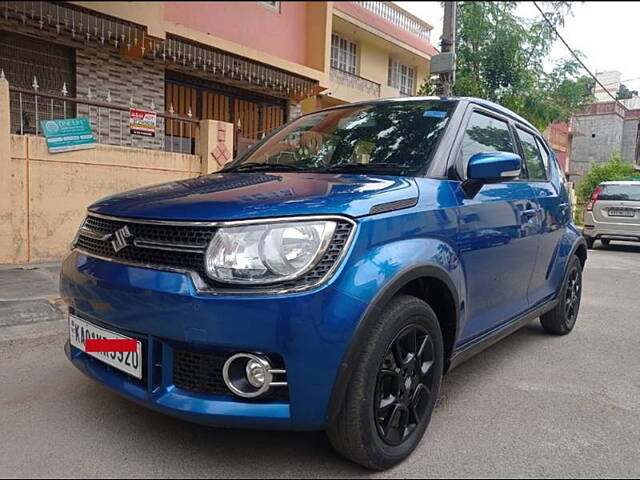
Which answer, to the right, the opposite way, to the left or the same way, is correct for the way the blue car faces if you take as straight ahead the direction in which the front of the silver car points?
the opposite way

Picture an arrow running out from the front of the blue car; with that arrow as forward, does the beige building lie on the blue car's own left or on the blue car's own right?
on the blue car's own right

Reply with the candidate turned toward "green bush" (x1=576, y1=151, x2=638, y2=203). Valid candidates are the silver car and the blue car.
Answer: the silver car

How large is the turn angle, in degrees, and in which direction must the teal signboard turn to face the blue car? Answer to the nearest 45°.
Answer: approximately 45° to its right

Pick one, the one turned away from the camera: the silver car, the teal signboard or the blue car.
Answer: the silver car

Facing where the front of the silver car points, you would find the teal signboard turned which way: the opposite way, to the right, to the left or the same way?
to the right

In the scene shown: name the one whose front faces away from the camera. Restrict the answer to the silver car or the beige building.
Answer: the silver car

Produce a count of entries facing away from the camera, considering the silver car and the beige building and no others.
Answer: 1

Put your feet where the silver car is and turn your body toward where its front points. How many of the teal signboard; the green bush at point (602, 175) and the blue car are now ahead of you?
1

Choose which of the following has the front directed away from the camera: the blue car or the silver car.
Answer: the silver car

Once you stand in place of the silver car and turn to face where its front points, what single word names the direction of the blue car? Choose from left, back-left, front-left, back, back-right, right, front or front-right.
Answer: back

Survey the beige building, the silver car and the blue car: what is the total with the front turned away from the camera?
1

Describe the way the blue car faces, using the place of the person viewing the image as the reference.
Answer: facing the viewer and to the left of the viewer

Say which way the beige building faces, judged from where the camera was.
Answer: facing the viewer and to the right of the viewer

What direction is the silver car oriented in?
away from the camera

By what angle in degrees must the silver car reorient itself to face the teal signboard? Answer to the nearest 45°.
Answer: approximately 135° to its left

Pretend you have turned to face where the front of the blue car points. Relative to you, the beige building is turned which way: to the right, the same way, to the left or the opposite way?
to the left
